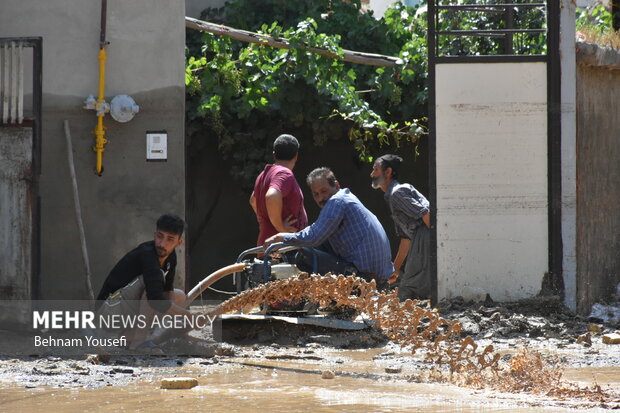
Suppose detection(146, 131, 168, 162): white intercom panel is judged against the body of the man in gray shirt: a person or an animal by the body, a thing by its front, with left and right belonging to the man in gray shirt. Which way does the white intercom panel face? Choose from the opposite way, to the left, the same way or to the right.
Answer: to the left

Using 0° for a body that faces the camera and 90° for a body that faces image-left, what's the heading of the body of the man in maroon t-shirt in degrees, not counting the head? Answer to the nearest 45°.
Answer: approximately 225°

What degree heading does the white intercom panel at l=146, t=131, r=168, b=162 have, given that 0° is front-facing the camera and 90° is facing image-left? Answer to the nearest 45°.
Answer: approximately 0°

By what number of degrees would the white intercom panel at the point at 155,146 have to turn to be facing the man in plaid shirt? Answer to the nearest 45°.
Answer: approximately 45° to its left

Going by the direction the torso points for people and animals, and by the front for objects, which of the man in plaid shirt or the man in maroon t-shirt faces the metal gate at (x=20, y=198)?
the man in plaid shirt

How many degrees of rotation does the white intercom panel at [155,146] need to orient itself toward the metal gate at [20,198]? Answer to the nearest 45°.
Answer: approximately 45° to its right

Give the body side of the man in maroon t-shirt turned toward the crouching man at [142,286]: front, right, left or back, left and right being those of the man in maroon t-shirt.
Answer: back

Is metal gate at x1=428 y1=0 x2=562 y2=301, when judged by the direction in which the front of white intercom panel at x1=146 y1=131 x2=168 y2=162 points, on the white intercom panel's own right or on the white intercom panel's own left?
on the white intercom panel's own left

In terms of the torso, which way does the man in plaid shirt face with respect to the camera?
to the viewer's left

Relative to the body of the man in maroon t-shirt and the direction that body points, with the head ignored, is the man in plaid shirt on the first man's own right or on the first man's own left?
on the first man's own right

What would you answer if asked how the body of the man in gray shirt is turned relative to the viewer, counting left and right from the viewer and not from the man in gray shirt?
facing to the left of the viewer
